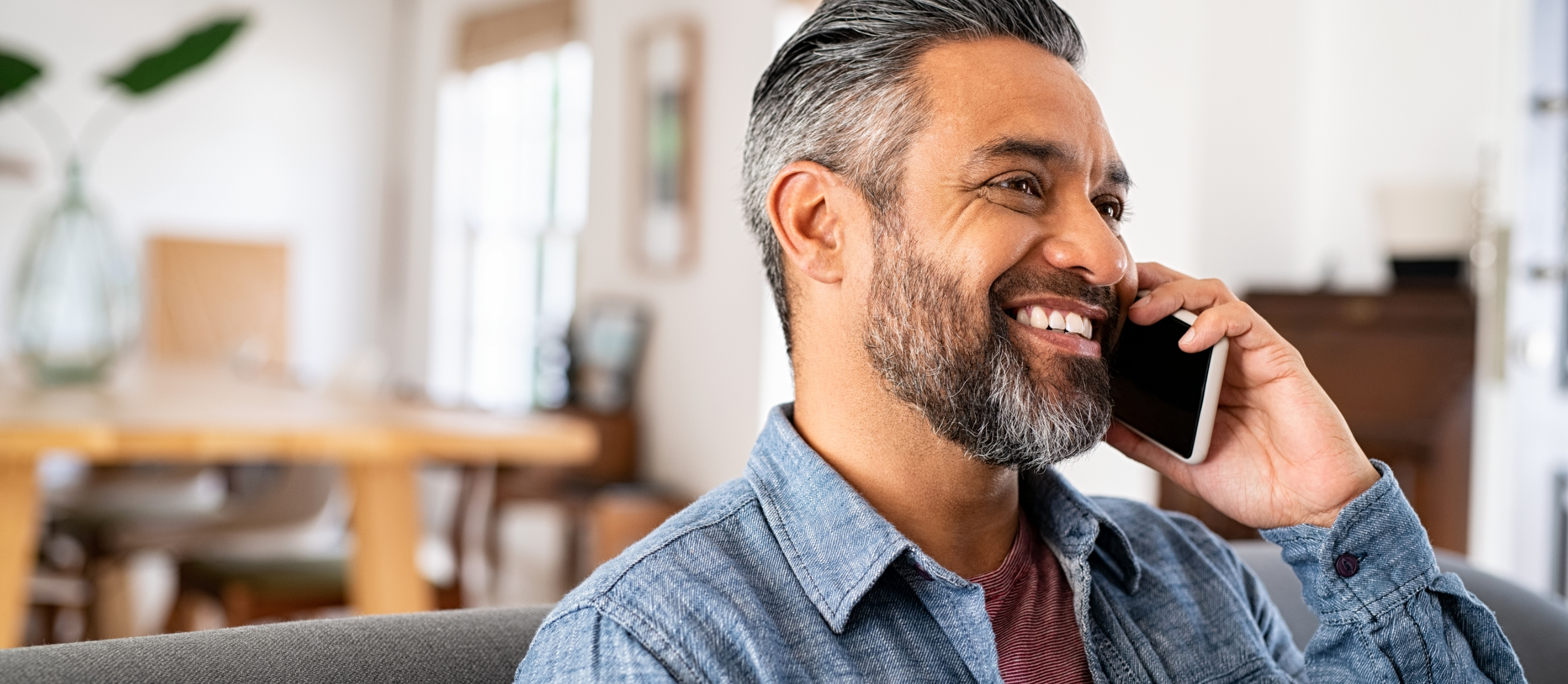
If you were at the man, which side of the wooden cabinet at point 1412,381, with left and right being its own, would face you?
front

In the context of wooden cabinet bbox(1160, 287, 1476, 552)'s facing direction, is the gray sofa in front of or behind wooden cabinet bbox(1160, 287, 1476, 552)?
in front

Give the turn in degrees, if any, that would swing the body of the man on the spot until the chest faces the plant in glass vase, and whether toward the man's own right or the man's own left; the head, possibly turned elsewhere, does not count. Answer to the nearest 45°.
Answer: approximately 180°

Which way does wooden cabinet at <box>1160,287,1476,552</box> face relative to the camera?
toward the camera

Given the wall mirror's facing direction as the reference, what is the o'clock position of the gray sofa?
The gray sofa is roughly at 12 o'clock from the wall mirror.

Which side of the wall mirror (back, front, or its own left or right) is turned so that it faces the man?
front

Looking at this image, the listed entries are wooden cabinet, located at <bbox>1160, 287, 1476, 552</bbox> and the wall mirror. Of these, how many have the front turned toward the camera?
2

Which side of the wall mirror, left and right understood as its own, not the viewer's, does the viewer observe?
front

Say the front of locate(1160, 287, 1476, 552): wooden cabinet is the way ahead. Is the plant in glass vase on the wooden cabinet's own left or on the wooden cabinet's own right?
on the wooden cabinet's own right

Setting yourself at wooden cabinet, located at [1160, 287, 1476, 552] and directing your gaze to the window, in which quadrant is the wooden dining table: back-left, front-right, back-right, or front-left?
front-left

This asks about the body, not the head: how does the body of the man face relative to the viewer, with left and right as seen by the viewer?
facing the viewer and to the right of the viewer

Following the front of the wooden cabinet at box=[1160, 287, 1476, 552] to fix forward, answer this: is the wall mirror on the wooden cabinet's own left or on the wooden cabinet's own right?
on the wooden cabinet's own right
